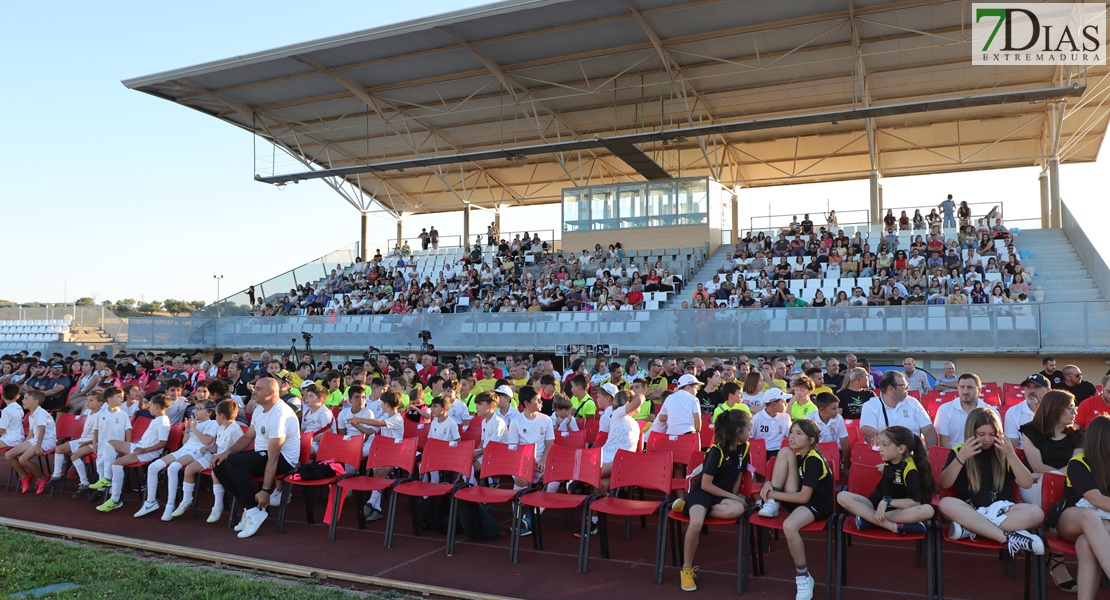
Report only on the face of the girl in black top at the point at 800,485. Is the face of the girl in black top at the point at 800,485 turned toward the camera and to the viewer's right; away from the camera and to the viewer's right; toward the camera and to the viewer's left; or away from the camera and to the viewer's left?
toward the camera and to the viewer's left

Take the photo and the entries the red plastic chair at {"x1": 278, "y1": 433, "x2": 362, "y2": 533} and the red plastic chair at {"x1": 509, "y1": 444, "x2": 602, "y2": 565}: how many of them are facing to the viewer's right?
0

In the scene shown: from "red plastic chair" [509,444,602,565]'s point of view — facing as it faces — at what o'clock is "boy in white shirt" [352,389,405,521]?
The boy in white shirt is roughly at 3 o'clock from the red plastic chair.

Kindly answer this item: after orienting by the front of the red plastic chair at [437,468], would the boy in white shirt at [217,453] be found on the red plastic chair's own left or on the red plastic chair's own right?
on the red plastic chair's own right

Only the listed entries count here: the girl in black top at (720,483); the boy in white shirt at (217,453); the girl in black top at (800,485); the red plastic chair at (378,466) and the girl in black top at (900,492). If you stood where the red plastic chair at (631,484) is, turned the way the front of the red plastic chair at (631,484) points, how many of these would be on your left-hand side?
3

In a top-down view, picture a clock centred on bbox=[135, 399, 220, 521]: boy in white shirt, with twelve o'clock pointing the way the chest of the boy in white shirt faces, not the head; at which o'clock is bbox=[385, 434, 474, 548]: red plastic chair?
The red plastic chair is roughly at 9 o'clock from the boy in white shirt.

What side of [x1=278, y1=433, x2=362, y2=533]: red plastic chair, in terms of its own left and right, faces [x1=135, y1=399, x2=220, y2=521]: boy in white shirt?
right

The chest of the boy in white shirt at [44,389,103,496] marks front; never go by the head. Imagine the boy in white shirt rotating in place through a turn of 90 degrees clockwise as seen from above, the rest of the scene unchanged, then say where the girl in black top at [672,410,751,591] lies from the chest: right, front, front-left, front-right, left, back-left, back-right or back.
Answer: back

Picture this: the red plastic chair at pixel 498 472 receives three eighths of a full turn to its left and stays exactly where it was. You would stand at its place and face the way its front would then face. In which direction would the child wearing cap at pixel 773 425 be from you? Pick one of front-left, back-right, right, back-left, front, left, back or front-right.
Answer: front

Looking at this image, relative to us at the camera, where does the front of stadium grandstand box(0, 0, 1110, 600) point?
facing the viewer and to the left of the viewer

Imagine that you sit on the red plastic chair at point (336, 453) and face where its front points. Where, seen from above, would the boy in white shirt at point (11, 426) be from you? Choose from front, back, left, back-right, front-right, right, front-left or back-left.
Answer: right

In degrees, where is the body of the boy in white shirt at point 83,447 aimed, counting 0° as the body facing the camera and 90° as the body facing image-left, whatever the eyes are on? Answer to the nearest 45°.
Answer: approximately 45°

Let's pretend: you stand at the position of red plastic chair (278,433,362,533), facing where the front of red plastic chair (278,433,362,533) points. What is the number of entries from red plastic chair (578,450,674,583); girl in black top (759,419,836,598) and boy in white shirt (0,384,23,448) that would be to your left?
2

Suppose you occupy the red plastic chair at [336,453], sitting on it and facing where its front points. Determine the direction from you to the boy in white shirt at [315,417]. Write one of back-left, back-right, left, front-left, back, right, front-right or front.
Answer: back-right

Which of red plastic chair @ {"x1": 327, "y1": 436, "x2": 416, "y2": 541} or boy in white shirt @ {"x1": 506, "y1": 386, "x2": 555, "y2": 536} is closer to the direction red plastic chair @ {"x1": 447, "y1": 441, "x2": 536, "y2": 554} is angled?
the red plastic chair

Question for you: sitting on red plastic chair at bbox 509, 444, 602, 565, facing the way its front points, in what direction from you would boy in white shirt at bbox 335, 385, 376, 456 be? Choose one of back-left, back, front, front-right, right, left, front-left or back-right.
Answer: right
